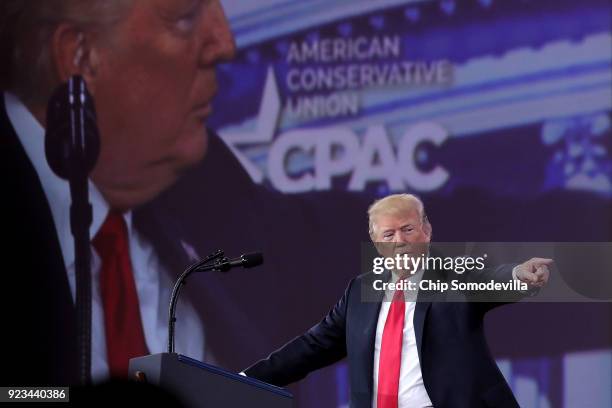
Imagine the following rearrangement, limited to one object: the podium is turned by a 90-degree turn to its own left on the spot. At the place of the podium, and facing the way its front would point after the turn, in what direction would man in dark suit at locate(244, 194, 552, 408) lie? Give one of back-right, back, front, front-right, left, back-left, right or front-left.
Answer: back-left

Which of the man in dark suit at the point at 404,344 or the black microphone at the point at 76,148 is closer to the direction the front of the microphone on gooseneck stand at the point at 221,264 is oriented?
the man in dark suit

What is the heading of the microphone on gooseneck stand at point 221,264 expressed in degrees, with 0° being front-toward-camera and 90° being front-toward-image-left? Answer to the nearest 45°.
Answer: approximately 270°

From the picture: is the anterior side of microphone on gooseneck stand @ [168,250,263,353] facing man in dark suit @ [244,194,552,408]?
yes

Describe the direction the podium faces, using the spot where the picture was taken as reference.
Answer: facing to the left of the viewer
